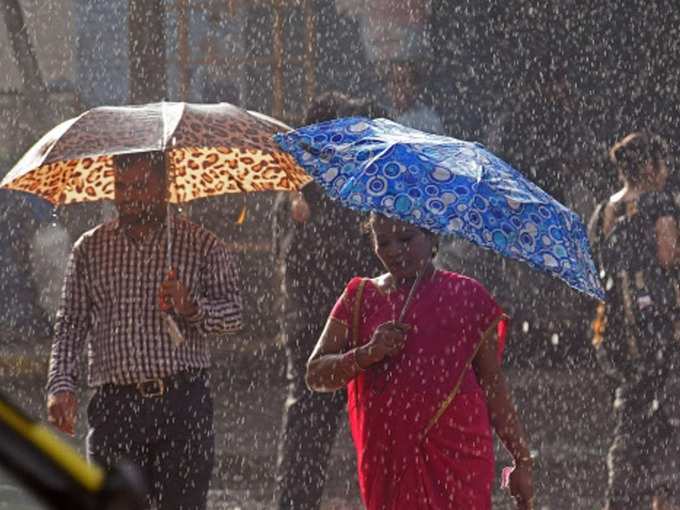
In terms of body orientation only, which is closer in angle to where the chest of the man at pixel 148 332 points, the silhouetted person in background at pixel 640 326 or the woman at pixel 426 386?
the woman

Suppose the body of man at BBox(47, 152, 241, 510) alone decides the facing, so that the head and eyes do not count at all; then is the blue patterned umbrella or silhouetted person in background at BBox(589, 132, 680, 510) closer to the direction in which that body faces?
the blue patterned umbrella

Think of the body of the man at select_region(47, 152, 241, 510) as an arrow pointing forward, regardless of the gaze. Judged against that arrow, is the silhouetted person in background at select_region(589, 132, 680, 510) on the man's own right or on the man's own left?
on the man's own left

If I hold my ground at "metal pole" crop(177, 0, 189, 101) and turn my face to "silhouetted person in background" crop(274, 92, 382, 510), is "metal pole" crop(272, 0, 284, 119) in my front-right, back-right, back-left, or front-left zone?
front-left

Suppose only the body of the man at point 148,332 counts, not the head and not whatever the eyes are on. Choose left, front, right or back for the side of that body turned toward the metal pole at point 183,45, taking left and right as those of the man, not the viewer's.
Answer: back

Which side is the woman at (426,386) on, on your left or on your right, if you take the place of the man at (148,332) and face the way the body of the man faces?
on your left

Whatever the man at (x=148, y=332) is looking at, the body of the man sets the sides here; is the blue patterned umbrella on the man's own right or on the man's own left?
on the man's own left

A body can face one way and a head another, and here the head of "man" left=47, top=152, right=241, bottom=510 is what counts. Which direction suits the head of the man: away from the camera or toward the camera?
toward the camera

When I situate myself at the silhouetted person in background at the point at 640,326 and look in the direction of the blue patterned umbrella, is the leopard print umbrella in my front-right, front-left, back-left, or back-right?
front-right

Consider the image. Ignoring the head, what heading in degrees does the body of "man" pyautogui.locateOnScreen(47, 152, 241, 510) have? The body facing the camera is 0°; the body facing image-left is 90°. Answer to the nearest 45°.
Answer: approximately 0°
